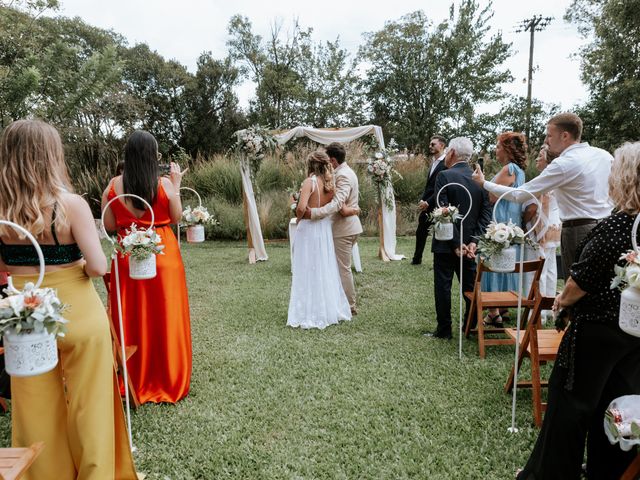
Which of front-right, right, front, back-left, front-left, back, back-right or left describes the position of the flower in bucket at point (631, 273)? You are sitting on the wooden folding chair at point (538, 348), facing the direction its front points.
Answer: back-left

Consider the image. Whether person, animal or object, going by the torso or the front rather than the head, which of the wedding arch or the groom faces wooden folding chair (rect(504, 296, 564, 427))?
the wedding arch

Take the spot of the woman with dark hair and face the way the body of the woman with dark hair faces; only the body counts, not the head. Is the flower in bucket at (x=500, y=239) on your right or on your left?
on your right

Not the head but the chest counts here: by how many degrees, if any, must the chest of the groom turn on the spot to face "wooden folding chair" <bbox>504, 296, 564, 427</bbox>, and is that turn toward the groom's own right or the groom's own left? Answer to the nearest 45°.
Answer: approximately 180°

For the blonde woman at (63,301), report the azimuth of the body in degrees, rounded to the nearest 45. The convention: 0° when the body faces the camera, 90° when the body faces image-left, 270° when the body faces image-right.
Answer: approximately 180°

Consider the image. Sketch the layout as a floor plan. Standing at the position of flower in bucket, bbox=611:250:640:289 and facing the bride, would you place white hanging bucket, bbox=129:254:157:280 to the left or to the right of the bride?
left

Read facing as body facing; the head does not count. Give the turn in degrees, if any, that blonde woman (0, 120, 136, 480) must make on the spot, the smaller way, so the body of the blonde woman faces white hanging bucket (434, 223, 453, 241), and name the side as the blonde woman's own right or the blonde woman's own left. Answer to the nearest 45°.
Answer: approximately 90° to the blonde woman's own right

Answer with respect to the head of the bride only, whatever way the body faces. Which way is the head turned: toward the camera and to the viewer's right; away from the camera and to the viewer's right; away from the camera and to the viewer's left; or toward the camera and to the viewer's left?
away from the camera and to the viewer's right

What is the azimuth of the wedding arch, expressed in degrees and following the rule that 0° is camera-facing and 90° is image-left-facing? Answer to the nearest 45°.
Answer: approximately 0°

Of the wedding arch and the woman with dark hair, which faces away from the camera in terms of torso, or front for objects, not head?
the woman with dark hair

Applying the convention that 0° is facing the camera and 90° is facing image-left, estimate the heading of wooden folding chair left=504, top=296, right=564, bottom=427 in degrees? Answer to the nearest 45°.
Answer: approximately 135°

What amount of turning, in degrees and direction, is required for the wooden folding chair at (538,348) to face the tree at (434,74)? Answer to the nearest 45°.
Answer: approximately 45° to its right
